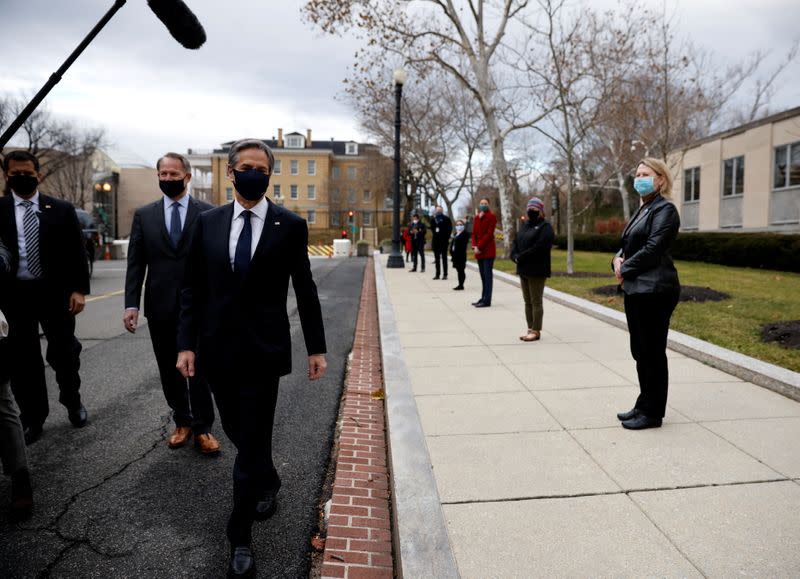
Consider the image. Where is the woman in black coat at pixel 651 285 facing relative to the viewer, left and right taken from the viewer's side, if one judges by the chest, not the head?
facing to the left of the viewer

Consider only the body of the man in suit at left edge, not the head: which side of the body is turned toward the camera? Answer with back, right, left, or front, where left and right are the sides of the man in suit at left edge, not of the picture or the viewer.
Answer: front

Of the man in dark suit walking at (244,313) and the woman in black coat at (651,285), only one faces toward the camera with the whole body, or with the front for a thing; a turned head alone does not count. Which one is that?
the man in dark suit walking

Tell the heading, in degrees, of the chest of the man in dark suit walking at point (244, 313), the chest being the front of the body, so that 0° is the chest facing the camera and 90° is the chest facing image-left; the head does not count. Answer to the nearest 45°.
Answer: approximately 0°

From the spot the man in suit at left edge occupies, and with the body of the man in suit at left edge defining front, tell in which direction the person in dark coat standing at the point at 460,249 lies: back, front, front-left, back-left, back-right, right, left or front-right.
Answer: back-left

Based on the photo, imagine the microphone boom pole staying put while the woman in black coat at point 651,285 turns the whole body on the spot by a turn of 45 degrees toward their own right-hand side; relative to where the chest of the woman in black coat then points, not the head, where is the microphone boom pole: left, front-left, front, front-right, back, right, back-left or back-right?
left

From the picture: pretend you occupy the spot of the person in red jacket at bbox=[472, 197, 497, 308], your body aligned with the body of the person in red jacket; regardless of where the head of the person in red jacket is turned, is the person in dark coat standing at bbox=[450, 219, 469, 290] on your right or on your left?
on your right

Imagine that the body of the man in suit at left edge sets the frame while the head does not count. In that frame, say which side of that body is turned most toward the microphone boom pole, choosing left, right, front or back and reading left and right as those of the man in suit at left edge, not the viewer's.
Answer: front

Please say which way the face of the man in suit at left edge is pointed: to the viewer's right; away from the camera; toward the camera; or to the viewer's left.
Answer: toward the camera

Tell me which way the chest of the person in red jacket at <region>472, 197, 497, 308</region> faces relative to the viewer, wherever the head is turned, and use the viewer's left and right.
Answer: facing the viewer and to the left of the viewer

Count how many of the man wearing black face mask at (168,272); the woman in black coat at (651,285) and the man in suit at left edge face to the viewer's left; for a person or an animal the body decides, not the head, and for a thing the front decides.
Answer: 1

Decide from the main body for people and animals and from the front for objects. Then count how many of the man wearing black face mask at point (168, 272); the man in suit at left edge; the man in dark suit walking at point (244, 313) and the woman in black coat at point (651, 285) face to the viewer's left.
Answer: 1

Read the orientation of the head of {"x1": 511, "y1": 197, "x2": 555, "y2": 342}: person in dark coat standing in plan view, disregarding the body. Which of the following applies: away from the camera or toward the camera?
toward the camera
